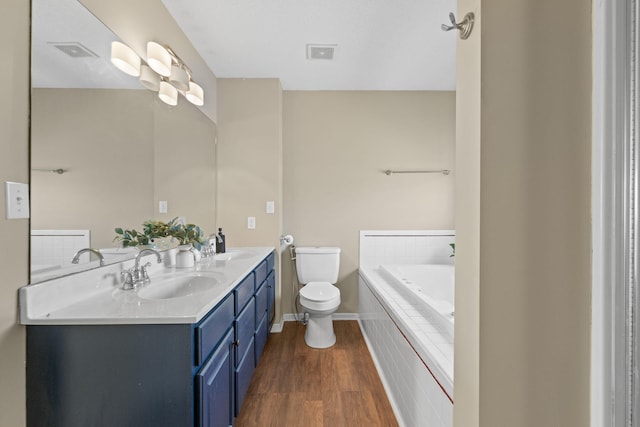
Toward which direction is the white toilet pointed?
toward the camera

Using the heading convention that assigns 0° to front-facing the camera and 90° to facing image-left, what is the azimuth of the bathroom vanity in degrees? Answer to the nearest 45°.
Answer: approximately 270°

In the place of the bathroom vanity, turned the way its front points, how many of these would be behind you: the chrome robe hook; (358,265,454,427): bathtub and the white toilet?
0

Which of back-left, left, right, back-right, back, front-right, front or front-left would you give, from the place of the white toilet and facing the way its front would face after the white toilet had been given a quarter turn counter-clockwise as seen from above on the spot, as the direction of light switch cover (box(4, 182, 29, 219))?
back-right

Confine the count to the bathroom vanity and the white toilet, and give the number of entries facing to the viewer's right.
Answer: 1

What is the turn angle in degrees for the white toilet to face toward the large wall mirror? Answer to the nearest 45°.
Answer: approximately 45° to its right

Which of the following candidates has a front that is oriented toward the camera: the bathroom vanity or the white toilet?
the white toilet

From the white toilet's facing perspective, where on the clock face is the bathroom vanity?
The bathroom vanity is roughly at 1 o'clock from the white toilet.

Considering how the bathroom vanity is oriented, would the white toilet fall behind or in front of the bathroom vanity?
in front

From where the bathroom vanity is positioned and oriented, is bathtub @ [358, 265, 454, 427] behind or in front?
in front
